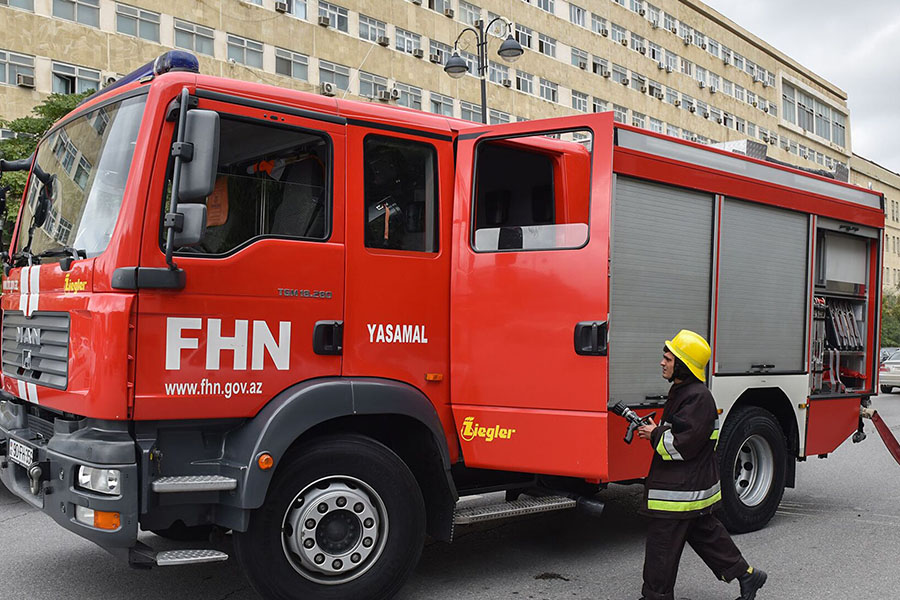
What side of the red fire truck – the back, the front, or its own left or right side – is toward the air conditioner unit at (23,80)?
right

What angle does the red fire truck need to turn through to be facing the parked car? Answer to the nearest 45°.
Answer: approximately 180°

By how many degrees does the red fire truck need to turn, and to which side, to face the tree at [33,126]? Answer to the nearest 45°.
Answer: approximately 90° to its right

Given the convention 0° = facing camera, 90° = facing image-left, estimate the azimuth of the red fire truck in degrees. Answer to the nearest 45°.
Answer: approximately 45°

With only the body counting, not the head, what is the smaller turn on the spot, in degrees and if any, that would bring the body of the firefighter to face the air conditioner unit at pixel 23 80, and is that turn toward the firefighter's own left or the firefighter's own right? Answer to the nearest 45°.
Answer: approximately 45° to the firefighter's own right

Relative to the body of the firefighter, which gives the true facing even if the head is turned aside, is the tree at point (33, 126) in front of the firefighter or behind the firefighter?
in front

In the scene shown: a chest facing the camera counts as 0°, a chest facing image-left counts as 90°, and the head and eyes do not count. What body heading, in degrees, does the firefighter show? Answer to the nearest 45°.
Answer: approximately 90°

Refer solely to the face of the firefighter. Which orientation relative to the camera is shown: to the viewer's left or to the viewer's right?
to the viewer's left

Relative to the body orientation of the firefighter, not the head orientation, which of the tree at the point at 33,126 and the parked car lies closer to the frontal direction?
the tree

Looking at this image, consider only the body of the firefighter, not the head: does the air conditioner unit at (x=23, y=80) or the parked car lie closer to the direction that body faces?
the air conditioner unit
